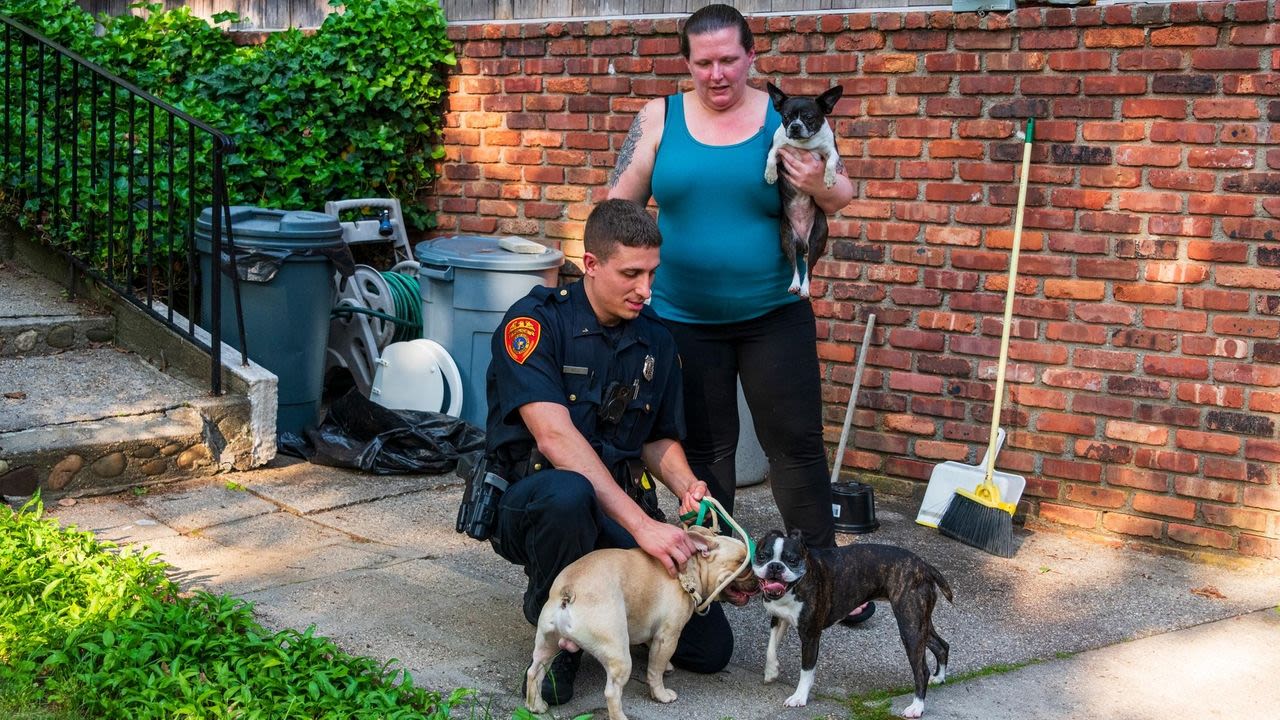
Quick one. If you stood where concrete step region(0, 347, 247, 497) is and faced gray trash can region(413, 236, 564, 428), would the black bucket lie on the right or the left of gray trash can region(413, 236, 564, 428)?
right

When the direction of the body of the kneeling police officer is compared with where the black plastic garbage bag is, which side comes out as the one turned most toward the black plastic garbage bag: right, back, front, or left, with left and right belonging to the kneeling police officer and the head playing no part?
back

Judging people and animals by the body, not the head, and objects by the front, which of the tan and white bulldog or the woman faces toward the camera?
the woman

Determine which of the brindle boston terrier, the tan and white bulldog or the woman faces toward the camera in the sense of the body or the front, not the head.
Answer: the woman

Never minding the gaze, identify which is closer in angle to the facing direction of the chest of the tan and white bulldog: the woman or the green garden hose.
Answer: the woman

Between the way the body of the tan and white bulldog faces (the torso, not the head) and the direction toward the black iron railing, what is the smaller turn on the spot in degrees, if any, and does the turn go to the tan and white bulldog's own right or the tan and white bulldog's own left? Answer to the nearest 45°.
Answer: approximately 90° to the tan and white bulldog's own left

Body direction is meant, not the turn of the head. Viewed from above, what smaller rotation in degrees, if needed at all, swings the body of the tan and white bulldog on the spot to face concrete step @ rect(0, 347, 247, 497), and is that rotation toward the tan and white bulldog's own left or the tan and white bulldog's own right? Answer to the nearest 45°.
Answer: approximately 90° to the tan and white bulldog's own left

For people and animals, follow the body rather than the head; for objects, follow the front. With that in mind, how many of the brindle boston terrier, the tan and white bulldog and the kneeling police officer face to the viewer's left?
1

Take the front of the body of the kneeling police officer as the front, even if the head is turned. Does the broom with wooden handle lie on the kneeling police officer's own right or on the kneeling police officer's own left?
on the kneeling police officer's own left

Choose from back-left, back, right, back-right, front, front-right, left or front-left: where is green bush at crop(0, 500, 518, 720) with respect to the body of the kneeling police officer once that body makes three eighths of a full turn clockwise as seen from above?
front

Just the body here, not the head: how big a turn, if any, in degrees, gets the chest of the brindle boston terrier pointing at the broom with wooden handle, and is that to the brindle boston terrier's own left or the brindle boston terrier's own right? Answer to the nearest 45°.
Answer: approximately 90° to the brindle boston terrier's own right

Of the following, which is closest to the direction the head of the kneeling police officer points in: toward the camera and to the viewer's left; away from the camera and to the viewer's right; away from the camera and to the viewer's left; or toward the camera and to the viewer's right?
toward the camera and to the viewer's right

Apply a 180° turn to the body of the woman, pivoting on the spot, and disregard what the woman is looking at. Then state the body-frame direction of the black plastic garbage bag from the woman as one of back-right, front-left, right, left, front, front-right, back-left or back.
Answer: front-left

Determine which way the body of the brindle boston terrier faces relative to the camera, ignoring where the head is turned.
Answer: to the viewer's left

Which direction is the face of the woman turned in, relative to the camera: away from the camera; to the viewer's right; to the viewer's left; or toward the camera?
toward the camera

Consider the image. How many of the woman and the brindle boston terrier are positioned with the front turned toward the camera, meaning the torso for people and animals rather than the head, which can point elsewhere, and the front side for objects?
1

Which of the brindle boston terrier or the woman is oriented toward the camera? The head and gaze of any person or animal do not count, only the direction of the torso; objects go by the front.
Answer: the woman

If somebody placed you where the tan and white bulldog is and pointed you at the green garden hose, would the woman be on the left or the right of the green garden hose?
right
